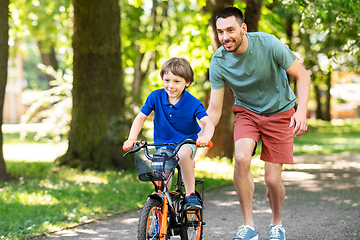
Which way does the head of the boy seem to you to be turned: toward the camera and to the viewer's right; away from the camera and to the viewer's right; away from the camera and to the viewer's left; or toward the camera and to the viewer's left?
toward the camera and to the viewer's left

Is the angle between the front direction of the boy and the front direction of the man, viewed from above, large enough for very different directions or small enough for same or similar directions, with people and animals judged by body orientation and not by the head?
same or similar directions

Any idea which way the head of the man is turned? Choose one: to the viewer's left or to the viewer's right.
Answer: to the viewer's left

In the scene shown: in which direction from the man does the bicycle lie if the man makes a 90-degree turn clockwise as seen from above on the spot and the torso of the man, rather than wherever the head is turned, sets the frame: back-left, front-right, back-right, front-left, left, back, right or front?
left

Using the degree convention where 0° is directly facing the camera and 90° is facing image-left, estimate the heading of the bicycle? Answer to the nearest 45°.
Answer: approximately 45°

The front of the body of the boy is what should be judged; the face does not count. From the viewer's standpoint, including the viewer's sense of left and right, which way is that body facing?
facing the viewer and to the left of the viewer

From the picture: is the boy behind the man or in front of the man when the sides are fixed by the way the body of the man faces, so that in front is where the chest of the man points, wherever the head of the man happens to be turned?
in front
